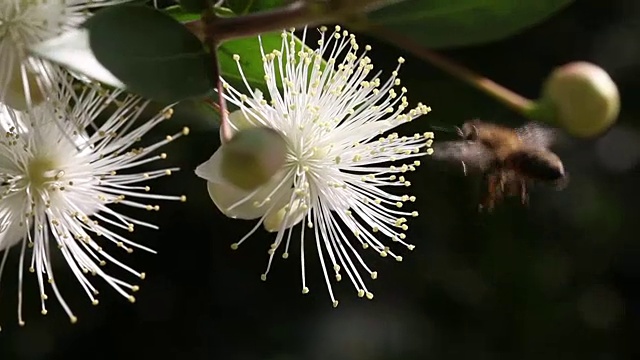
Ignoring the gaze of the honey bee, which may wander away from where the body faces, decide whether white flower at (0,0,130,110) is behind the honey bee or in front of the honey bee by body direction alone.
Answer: in front

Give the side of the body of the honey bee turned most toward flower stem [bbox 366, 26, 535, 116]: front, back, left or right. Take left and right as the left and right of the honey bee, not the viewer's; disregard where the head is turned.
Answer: left

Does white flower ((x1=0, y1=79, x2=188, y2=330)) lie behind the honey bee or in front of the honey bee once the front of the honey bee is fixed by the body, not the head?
in front

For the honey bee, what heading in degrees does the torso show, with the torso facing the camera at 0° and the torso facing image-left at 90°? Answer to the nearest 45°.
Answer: approximately 90°

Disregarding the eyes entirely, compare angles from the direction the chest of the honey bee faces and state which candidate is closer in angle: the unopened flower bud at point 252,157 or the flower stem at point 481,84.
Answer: the unopened flower bud

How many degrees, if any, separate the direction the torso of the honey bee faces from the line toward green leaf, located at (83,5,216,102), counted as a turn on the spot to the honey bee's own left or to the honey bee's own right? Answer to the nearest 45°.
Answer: approximately 45° to the honey bee's own left
